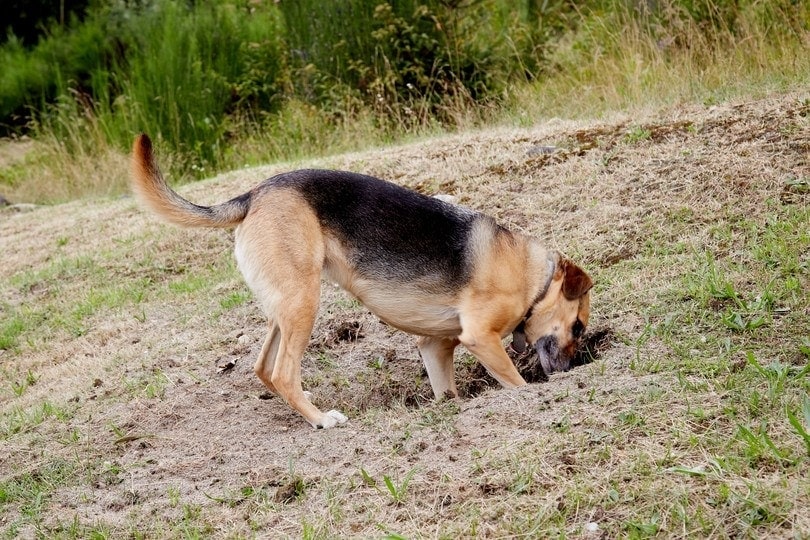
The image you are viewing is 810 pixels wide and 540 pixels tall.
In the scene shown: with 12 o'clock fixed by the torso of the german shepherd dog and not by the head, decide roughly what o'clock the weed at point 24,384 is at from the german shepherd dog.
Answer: The weed is roughly at 7 o'clock from the german shepherd dog.

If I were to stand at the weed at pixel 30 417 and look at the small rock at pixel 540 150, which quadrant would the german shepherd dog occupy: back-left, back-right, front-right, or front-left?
front-right

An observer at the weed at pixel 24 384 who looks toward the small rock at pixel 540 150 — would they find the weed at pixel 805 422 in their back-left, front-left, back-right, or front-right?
front-right

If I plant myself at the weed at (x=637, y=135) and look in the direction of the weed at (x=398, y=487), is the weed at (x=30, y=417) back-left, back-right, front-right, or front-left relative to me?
front-right

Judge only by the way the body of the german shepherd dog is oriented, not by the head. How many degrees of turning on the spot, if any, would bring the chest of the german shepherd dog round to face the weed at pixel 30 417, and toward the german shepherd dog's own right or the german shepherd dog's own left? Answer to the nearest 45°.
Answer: approximately 180°

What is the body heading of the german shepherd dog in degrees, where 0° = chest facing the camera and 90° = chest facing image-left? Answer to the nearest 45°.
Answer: approximately 270°

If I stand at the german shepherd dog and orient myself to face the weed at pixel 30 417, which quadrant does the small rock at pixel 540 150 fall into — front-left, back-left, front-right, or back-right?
back-right

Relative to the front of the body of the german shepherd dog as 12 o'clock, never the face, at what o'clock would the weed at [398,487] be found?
The weed is roughly at 3 o'clock from the german shepherd dog.

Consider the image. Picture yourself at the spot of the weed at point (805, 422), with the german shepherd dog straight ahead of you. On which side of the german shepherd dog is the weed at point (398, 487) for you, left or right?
left

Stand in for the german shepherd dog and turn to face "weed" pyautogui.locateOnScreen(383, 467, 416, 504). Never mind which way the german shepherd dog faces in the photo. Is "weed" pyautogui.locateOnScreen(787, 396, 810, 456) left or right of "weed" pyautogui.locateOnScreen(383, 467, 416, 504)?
left

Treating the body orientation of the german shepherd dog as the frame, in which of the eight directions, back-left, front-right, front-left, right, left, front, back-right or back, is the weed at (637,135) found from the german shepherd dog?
front-left
